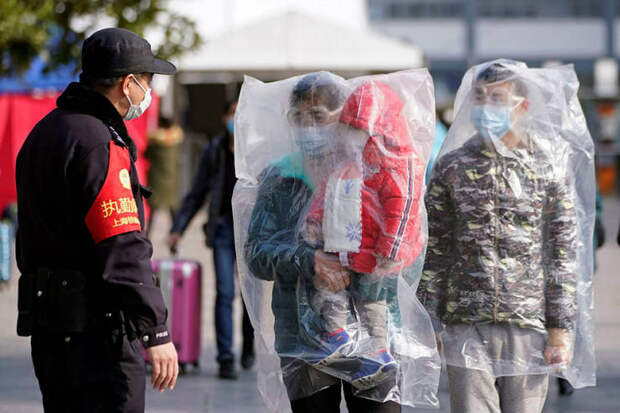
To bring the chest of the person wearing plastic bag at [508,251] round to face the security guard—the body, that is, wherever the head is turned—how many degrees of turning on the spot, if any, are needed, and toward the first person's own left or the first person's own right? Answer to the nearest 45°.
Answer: approximately 45° to the first person's own right

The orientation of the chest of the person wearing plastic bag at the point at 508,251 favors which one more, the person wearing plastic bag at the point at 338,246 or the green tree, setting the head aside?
the person wearing plastic bag

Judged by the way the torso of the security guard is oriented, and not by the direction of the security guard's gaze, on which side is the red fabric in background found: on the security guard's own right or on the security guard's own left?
on the security guard's own left

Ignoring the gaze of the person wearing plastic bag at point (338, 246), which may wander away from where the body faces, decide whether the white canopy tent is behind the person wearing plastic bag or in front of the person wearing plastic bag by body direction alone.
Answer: behind

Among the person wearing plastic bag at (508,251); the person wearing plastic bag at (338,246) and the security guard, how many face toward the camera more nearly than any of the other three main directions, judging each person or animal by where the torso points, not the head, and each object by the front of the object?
2

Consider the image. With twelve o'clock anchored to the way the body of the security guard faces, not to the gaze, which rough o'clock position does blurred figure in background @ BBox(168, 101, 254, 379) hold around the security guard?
The blurred figure in background is roughly at 11 o'clock from the security guard.

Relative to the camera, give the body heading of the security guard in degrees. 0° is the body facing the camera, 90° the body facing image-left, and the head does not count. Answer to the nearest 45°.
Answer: approximately 225°

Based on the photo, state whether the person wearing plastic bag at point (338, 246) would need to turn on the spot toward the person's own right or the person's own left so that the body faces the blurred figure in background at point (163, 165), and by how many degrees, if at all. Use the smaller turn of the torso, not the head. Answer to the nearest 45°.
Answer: approximately 180°

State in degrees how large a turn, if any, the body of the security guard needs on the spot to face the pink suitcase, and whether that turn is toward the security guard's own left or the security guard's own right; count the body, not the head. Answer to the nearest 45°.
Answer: approximately 45° to the security guard's own left

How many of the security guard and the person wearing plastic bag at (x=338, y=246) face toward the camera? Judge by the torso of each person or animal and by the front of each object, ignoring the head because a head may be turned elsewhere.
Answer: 1

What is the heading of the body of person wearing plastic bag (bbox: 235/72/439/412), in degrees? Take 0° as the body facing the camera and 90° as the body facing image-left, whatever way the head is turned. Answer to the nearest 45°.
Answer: approximately 0°

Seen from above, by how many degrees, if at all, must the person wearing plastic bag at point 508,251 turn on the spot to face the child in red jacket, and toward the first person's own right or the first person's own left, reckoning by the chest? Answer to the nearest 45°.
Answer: approximately 45° to the first person's own right
